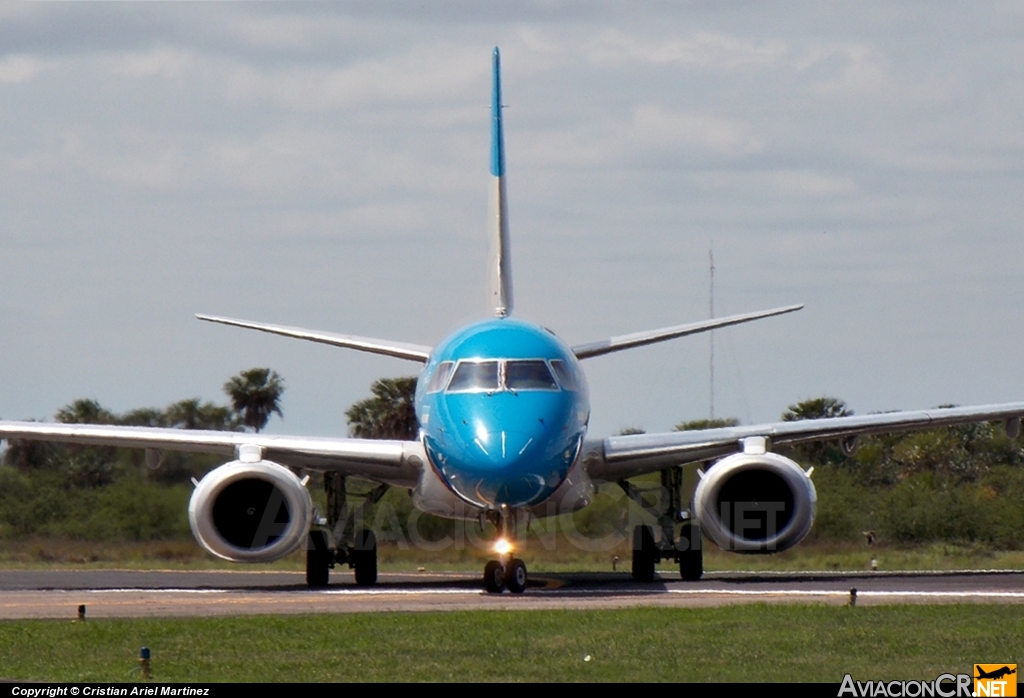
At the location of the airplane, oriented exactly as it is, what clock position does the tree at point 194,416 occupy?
The tree is roughly at 5 o'clock from the airplane.

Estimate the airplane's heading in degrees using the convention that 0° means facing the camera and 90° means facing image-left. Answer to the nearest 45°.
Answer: approximately 0°
